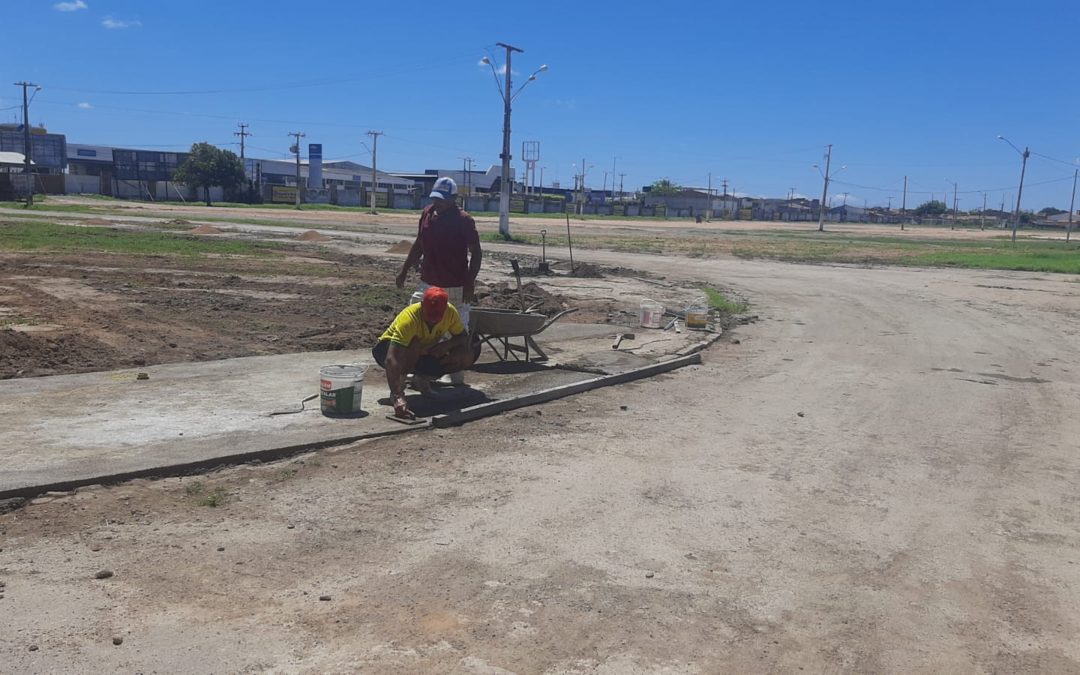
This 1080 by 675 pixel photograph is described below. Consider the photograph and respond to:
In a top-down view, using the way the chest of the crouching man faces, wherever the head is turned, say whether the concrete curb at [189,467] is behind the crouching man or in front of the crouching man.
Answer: in front

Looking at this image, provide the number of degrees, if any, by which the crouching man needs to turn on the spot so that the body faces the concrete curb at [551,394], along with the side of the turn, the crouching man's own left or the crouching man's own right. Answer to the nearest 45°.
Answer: approximately 135° to the crouching man's own left

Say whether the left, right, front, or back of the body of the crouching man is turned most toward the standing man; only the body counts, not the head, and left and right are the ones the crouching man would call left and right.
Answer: back

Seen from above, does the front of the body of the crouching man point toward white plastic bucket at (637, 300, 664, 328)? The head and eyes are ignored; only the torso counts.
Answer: no

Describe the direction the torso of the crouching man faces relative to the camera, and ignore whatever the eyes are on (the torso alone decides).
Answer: toward the camera

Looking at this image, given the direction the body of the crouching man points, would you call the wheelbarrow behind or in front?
behind

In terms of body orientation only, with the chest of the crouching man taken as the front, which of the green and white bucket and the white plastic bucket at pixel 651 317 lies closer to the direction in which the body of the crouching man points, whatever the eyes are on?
the green and white bucket

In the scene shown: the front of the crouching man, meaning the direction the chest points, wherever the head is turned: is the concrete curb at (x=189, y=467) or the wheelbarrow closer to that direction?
the concrete curb

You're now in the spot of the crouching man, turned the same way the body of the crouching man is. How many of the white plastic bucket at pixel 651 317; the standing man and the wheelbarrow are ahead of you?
0

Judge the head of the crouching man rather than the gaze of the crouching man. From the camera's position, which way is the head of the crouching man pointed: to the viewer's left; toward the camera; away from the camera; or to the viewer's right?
toward the camera

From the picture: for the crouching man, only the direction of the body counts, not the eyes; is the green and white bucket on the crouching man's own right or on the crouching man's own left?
on the crouching man's own right
